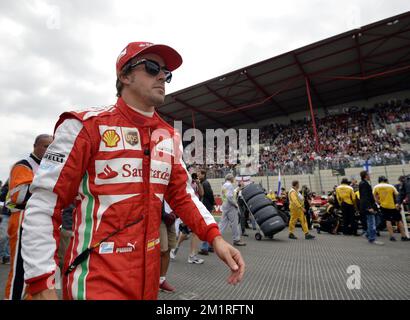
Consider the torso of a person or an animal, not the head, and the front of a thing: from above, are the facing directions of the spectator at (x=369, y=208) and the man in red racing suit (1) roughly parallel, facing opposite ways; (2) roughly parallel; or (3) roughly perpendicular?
roughly parallel

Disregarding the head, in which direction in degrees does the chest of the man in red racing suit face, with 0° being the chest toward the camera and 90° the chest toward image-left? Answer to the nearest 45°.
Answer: approximately 315°

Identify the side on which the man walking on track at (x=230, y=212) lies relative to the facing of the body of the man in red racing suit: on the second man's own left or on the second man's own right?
on the second man's own left
